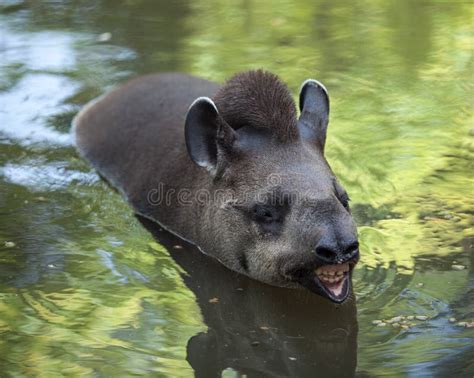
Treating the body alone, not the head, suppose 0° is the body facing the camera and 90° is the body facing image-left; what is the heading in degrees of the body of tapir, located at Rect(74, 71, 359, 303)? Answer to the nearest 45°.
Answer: approximately 315°
